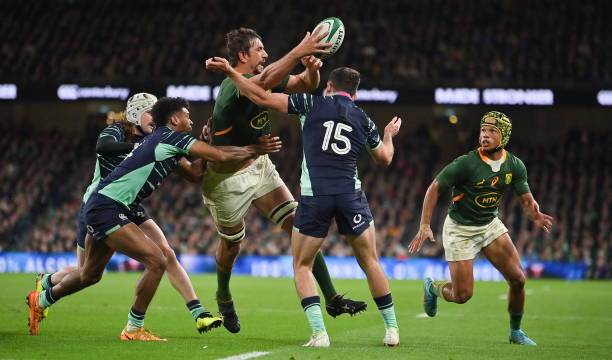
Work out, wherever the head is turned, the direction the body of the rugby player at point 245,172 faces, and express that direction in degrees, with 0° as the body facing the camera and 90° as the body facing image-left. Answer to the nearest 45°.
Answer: approximately 315°

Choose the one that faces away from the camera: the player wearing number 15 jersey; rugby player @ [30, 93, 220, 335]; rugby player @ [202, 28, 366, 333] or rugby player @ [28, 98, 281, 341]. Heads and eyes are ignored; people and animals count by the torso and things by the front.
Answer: the player wearing number 15 jersey

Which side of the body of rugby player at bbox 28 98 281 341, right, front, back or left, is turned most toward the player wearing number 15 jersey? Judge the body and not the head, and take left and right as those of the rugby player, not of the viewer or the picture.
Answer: front

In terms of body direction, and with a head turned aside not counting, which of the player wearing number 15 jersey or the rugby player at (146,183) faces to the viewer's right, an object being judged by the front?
the rugby player

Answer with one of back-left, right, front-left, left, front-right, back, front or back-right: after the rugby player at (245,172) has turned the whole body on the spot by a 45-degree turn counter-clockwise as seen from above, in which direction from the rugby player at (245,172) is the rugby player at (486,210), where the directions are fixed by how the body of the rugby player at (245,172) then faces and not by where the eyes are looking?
front

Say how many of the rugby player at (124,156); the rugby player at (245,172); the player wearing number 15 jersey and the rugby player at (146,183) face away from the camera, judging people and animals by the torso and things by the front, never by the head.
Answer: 1

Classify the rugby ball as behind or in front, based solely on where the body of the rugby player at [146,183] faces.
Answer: in front

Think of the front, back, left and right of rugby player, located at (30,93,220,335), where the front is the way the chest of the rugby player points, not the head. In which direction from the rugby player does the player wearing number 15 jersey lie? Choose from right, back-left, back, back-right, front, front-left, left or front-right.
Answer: front-right

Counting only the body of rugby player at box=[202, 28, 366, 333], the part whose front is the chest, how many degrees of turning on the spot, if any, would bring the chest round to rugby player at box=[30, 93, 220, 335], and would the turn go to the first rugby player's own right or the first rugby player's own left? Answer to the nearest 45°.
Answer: approximately 135° to the first rugby player's own right

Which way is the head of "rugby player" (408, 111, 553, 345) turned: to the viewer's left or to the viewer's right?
to the viewer's left

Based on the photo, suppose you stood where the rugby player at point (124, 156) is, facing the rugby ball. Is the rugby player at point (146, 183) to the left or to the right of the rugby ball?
right

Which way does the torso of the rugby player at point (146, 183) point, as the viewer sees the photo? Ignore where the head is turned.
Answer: to the viewer's right

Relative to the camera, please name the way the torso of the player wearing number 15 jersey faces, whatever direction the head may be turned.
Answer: away from the camera

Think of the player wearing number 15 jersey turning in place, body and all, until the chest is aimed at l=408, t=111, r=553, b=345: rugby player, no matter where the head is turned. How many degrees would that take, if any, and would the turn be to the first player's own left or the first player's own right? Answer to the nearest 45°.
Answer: approximately 45° to the first player's own right

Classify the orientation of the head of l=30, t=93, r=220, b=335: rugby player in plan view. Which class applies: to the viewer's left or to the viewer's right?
to the viewer's right

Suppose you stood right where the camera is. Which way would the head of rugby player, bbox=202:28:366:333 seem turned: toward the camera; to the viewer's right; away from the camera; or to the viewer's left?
to the viewer's right

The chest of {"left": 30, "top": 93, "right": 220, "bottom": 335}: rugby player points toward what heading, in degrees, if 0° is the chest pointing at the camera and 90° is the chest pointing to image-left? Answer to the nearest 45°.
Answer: approximately 270°

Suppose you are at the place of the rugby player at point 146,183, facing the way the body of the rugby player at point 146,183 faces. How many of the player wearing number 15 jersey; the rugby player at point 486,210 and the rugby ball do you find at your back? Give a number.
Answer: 0

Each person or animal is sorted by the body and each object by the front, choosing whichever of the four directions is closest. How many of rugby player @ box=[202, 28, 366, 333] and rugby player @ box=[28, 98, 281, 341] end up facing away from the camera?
0

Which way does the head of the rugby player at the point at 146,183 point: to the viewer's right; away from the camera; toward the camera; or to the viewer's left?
to the viewer's right
